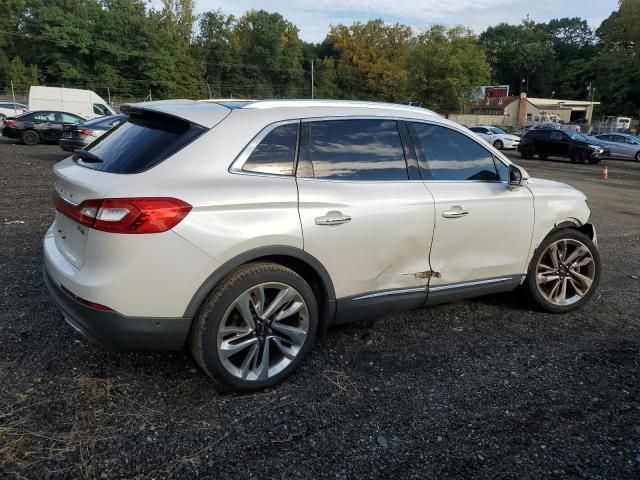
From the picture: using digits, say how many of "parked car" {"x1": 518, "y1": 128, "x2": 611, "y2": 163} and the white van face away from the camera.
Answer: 0

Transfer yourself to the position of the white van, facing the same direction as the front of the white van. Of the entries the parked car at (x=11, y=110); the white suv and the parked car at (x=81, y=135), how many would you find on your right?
2

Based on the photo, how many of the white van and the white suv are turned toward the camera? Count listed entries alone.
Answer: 0

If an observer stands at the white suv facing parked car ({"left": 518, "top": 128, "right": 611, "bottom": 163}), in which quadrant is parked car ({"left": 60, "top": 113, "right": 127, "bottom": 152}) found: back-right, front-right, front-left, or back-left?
front-left

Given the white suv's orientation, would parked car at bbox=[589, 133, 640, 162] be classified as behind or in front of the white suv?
in front

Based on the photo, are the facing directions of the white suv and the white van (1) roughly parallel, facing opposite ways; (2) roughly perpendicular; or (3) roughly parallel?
roughly parallel

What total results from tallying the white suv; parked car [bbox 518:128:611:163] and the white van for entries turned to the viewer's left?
0

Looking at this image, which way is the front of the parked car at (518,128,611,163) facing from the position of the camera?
facing the viewer and to the right of the viewer

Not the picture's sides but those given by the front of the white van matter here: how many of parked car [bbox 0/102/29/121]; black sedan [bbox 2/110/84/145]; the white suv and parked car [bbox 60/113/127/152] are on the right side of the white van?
3

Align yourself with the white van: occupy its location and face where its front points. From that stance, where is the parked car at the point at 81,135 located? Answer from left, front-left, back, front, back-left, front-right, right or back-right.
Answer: right

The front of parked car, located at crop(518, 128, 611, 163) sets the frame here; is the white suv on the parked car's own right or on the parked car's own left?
on the parked car's own right

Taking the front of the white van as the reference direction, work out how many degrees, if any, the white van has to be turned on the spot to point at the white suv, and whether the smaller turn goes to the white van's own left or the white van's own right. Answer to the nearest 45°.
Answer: approximately 90° to the white van's own right

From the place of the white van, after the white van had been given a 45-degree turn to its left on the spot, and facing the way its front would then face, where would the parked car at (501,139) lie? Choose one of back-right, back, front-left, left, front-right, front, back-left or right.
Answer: front-right

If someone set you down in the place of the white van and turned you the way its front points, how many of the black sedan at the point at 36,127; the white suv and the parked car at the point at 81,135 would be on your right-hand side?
3

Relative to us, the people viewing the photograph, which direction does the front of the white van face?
facing to the right of the viewer

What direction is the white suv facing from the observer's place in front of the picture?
facing away from the viewer and to the right of the viewer
